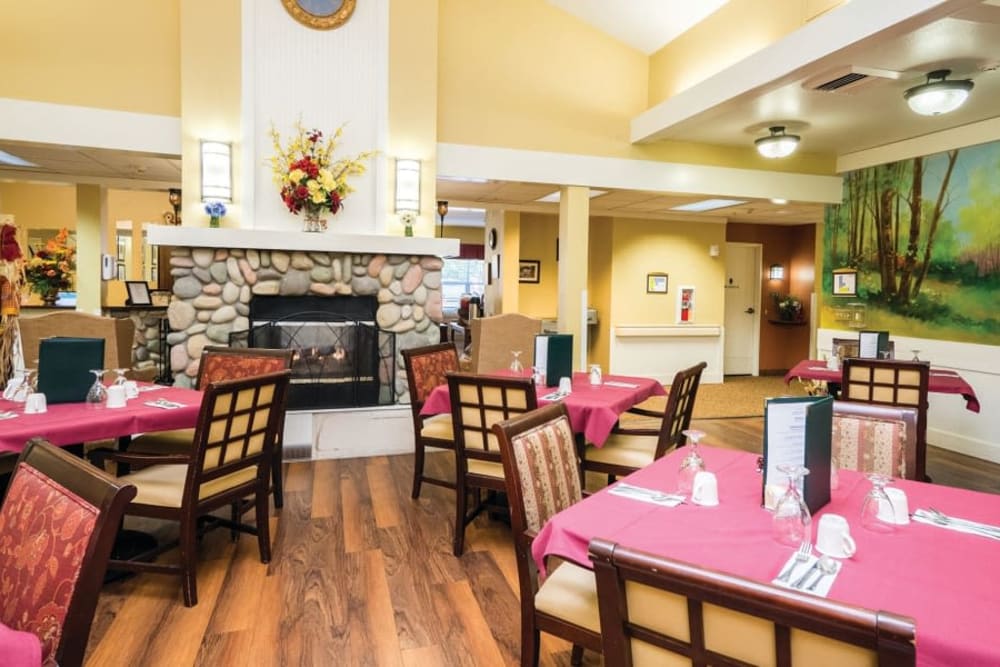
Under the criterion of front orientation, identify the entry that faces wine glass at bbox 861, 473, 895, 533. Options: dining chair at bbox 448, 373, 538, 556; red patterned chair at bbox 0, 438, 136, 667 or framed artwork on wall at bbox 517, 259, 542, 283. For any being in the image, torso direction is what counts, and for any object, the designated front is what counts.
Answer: the framed artwork on wall

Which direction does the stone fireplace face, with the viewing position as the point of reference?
facing the viewer

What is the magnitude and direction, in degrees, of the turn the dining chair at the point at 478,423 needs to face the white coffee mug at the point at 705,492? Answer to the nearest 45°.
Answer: approximately 135° to its right

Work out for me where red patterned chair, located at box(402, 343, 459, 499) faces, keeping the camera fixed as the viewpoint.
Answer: facing the viewer and to the right of the viewer

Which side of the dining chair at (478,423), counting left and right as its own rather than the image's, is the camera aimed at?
back

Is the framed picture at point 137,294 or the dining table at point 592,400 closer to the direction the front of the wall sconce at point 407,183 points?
the dining table

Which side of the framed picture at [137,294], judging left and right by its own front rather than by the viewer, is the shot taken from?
front

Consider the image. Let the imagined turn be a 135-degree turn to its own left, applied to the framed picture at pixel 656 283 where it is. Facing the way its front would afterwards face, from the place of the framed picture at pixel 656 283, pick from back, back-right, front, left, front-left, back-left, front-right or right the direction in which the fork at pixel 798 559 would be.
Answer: back-right

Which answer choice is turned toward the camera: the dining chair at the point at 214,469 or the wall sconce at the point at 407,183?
the wall sconce

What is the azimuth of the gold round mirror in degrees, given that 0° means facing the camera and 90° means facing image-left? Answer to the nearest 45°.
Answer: approximately 0°

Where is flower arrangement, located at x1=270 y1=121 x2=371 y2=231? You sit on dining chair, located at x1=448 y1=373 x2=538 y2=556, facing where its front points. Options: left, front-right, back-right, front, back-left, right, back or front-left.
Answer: front-left
